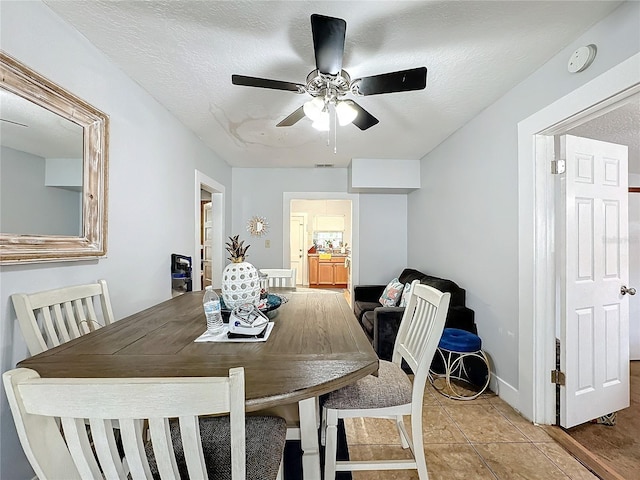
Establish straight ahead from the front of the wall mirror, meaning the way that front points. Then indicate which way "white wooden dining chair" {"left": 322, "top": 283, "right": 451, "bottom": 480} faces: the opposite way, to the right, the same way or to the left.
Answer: the opposite way

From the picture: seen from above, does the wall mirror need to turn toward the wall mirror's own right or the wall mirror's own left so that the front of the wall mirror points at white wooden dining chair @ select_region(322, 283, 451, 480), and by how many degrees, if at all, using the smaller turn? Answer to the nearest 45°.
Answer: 0° — it already faces it

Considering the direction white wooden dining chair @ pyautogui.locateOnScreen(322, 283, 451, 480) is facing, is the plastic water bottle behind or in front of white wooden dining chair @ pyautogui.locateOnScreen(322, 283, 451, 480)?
in front

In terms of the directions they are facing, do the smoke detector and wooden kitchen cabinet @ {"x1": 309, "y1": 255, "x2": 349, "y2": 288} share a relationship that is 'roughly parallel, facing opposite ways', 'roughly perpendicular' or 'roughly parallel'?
roughly perpendicular

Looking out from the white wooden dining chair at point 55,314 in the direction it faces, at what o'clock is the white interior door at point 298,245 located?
The white interior door is roughly at 9 o'clock from the white wooden dining chair.

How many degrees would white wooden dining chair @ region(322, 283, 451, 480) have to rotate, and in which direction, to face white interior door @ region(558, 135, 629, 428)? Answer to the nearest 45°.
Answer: approximately 135° to its right

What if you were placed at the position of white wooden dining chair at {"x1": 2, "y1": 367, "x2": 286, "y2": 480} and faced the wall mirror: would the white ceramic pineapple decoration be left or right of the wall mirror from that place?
right

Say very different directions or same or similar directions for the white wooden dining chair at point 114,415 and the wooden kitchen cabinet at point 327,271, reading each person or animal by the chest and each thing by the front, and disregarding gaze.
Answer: very different directions

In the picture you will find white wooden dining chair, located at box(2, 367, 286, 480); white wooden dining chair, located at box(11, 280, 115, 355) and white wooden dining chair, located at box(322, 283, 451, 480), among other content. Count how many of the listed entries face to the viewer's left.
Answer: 1

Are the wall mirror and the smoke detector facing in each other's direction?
yes

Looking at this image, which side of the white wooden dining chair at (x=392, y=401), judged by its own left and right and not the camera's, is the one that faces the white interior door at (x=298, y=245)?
right

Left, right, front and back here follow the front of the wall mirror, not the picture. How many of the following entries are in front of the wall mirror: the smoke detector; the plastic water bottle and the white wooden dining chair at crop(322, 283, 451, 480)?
3

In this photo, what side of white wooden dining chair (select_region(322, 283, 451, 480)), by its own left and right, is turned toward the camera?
left

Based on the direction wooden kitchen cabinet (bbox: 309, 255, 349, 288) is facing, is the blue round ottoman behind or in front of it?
in front

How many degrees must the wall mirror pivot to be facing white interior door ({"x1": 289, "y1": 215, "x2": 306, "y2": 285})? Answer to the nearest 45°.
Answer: approximately 90° to its left

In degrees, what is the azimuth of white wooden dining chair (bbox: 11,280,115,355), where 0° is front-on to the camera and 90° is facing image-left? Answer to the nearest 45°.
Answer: approximately 315°

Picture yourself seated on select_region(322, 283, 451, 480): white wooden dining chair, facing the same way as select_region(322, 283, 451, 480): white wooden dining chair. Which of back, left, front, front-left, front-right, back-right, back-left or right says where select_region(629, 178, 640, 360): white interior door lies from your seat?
back-right

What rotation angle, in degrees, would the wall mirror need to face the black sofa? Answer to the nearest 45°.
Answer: approximately 45° to its left

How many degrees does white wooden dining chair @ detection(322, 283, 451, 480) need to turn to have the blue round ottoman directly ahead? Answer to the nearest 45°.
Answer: approximately 135° to its right
